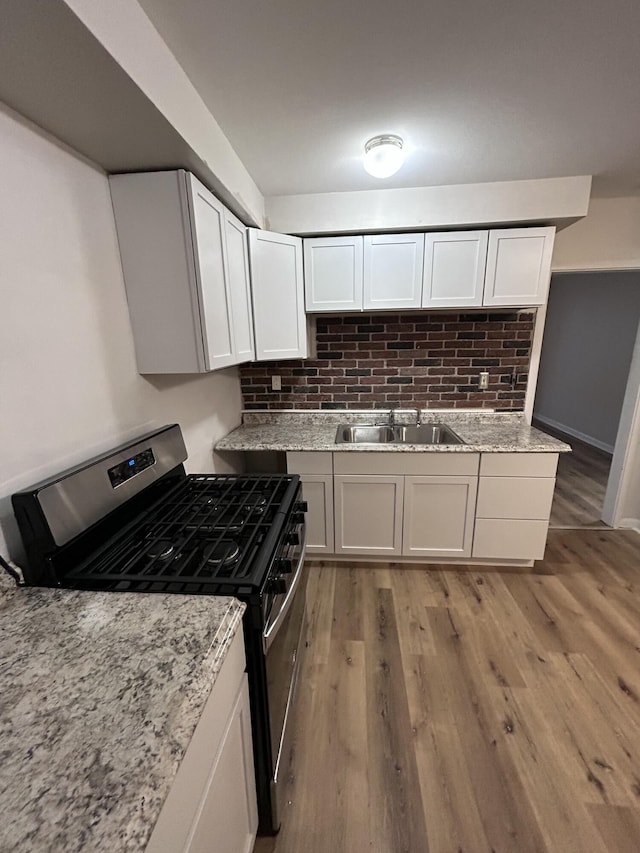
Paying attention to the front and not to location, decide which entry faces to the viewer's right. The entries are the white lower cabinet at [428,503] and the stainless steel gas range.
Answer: the stainless steel gas range

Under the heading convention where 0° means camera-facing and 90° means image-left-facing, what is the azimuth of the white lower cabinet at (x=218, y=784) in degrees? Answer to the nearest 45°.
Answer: approximately 270°

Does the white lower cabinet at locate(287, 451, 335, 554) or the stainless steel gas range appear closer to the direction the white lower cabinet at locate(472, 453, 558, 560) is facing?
the stainless steel gas range

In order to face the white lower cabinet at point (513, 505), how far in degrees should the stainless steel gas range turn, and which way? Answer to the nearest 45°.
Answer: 0° — it already faces it

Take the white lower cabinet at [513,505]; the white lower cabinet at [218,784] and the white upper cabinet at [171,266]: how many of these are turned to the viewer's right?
2

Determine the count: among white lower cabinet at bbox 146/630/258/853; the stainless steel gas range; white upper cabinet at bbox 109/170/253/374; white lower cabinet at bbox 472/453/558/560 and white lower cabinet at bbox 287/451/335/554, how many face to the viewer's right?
3

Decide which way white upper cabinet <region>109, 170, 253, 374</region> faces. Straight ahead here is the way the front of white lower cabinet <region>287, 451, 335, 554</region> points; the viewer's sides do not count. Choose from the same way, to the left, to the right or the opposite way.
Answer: to the left

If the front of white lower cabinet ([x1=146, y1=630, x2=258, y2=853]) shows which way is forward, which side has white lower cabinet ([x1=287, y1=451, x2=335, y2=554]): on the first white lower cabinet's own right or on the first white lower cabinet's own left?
on the first white lower cabinet's own left

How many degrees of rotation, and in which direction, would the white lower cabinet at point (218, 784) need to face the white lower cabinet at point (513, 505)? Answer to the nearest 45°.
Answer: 0° — it already faces it
